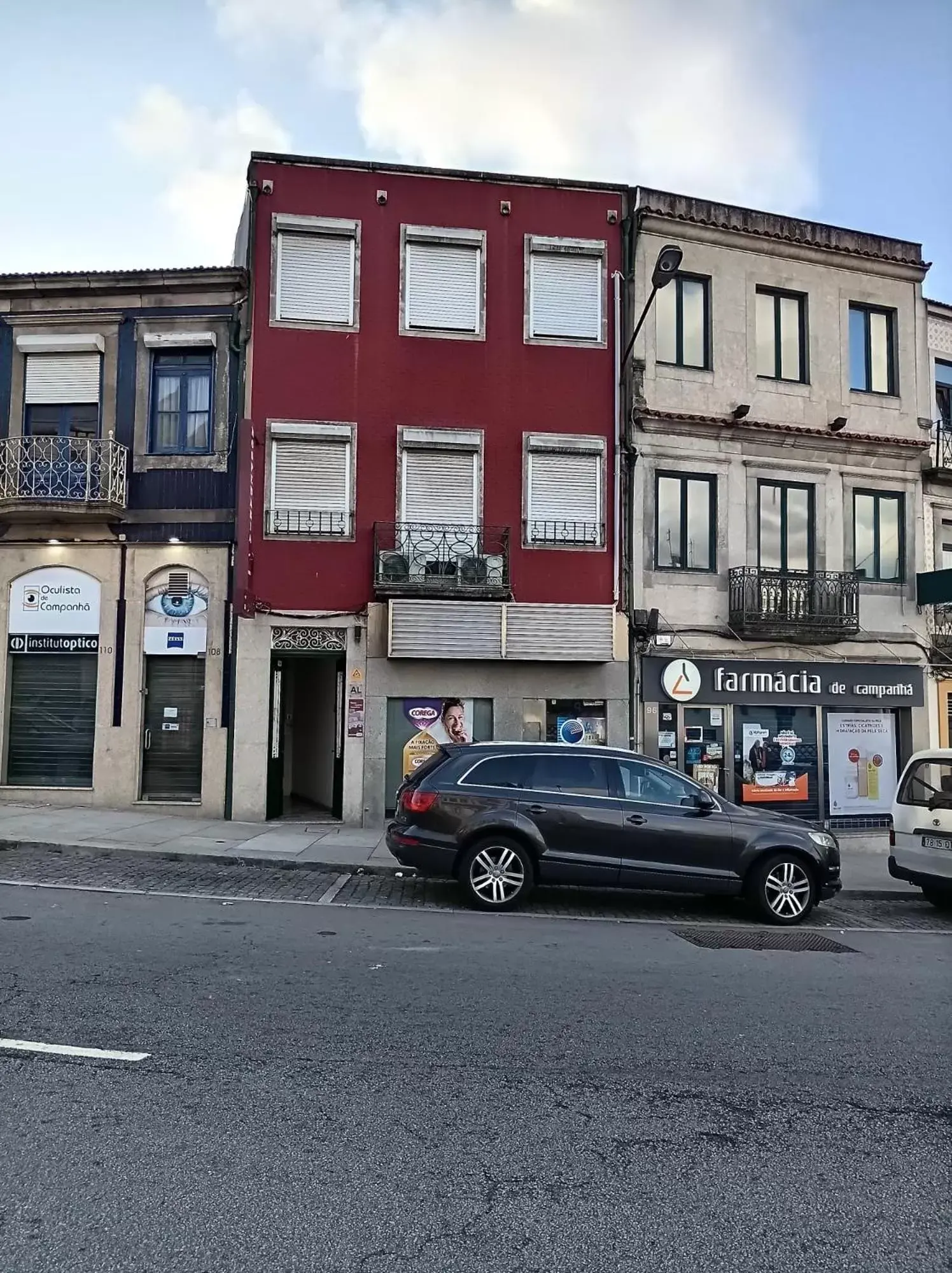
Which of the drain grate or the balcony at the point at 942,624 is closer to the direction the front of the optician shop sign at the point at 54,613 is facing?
the drain grate

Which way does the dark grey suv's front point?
to the viewer's right

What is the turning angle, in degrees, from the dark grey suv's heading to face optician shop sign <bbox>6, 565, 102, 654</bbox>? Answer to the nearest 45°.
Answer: approximately 135° to its left

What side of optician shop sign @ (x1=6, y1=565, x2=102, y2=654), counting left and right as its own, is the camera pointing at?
front

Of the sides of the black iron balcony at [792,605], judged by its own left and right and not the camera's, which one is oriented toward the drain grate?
front

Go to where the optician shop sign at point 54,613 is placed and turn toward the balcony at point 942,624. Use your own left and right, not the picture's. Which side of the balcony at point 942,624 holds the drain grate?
right

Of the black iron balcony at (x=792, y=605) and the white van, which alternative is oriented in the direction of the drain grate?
the black iron balcony

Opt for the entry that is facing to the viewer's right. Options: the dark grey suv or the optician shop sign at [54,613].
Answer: the dark grey suv

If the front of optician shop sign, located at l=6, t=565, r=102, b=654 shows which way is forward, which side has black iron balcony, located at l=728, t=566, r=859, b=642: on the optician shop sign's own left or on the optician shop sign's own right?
on the optician shop sign's own left

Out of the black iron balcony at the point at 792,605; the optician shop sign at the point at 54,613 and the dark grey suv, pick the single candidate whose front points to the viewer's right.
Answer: the dark grey suv

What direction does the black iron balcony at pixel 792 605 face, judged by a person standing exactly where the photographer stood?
facing the viewer

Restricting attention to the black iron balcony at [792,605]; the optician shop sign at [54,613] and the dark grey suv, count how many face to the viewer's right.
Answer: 1
